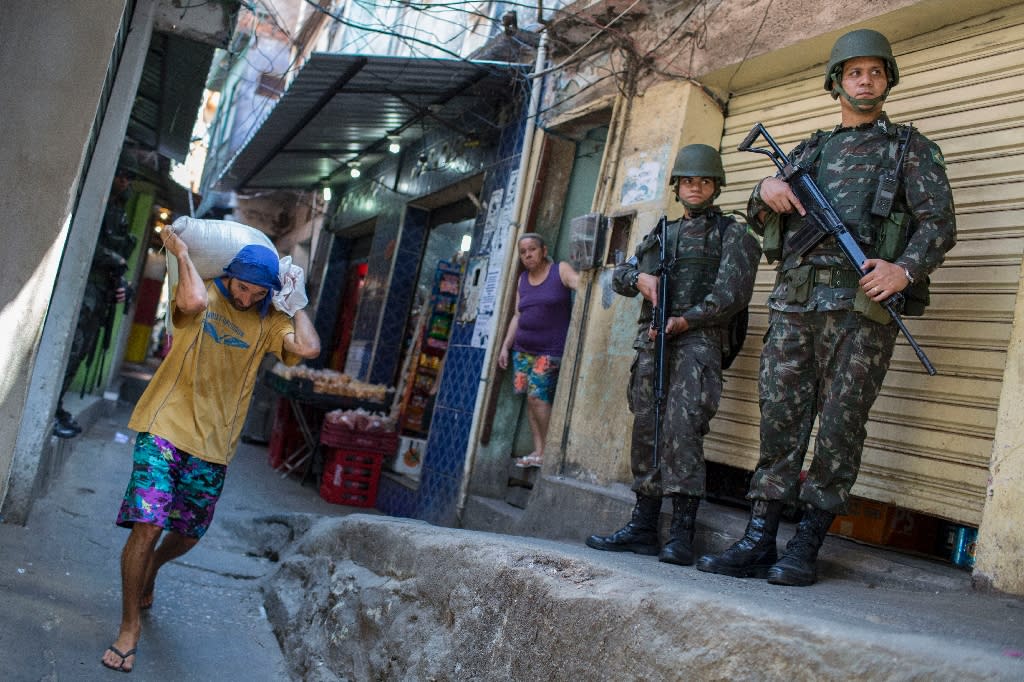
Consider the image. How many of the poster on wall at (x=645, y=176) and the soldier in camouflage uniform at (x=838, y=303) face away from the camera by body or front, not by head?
0

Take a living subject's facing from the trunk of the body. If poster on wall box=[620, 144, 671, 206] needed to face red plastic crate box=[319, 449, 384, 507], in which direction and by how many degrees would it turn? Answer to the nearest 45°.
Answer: approximately 90° to its right

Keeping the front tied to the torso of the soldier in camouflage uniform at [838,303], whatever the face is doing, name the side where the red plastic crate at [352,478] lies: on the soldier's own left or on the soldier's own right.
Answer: on the soldier's own right

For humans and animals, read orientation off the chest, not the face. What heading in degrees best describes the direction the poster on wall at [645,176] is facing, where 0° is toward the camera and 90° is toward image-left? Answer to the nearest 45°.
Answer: approximately 45°

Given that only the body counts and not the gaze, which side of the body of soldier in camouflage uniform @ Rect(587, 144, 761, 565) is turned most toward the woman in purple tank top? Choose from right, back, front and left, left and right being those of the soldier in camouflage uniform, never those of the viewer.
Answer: right

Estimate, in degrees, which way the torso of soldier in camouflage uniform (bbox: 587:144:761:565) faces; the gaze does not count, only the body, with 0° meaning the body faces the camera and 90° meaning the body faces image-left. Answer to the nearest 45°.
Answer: approximately 45°

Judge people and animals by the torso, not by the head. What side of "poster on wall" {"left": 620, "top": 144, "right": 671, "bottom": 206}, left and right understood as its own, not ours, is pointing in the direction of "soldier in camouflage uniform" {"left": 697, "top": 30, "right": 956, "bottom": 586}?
left

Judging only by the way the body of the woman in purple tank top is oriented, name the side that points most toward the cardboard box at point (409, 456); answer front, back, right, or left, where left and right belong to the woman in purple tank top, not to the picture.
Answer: right

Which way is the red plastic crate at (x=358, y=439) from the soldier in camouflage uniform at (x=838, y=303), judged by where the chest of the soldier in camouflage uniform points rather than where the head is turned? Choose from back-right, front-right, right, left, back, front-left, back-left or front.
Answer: right

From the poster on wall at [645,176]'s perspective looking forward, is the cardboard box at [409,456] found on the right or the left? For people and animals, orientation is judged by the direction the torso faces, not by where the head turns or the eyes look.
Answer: on its right
